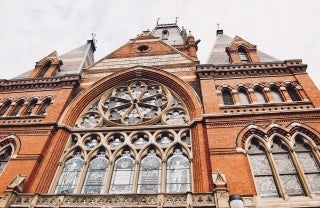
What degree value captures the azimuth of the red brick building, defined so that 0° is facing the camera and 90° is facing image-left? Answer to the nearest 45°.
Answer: approximately 0°
